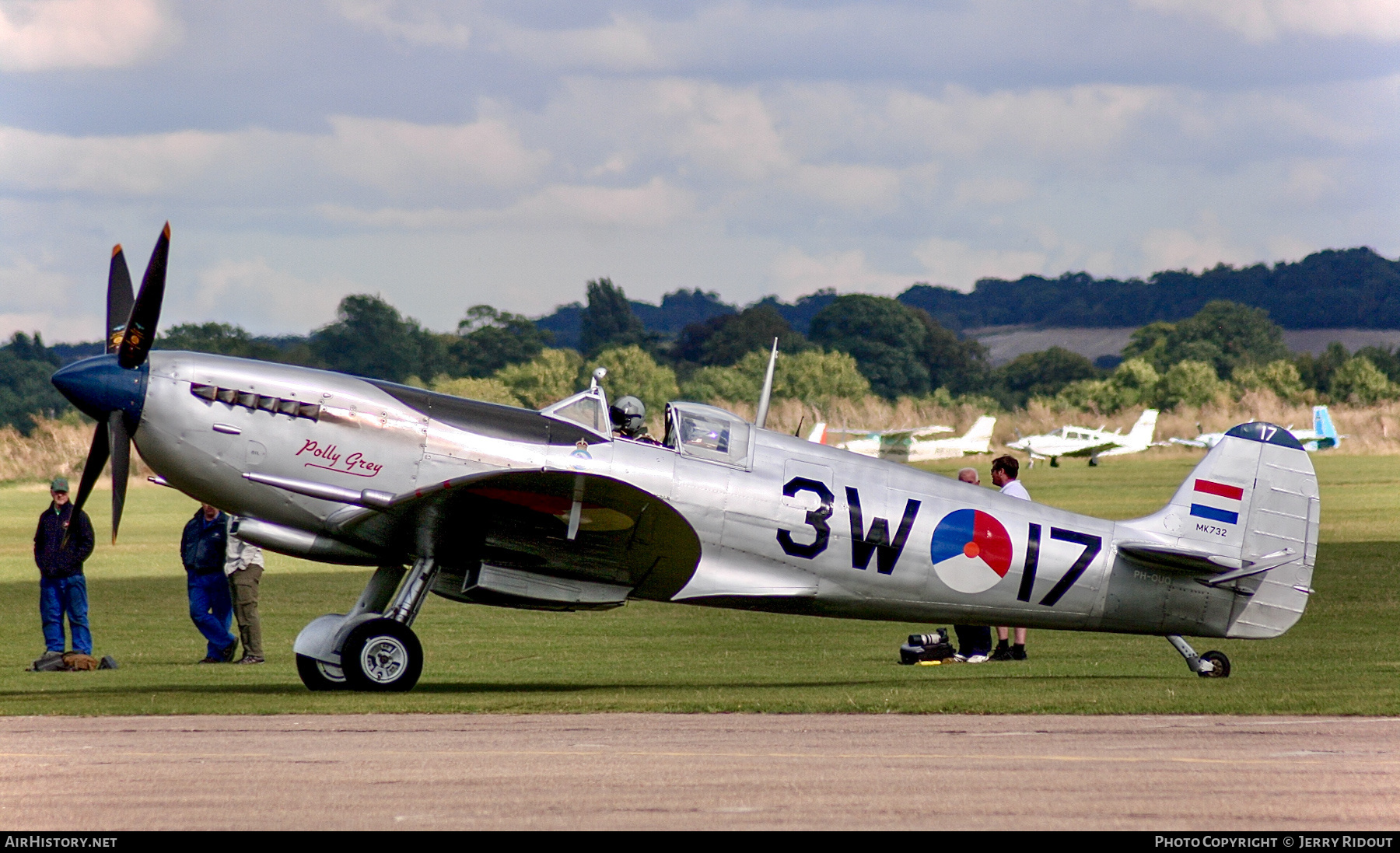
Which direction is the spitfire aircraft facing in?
to the viewer's left

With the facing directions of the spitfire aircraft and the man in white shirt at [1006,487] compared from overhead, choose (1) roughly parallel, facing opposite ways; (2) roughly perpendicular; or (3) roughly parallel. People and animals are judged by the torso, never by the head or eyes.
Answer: roughly parallel

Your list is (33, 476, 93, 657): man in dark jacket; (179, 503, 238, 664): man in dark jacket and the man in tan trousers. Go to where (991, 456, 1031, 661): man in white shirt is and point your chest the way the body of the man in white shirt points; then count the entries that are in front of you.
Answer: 3

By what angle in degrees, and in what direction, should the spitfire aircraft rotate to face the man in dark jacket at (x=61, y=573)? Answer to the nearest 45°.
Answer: approximately 45° to its right

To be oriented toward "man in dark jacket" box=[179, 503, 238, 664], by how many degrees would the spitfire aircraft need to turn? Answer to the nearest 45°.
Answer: approximately 45° to its right

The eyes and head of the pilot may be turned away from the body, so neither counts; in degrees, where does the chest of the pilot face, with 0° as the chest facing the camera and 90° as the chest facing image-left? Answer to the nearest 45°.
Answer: approximately 90°

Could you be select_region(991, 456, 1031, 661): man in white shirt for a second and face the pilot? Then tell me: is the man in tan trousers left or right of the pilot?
right

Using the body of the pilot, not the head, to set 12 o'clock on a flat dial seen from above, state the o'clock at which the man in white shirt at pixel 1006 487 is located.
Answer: The man in white shirt is roughly at 5 o'clock from the pilot.

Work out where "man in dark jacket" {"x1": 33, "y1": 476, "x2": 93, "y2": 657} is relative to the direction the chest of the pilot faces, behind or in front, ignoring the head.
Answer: in front

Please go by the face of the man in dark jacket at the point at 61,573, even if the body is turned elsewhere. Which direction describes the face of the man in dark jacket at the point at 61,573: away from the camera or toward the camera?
toward the camera

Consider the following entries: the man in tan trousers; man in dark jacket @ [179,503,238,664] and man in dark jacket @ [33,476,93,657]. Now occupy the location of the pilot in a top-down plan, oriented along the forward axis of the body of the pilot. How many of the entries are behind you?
0

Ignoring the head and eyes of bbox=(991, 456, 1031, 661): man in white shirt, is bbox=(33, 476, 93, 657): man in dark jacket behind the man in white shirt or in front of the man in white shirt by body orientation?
in front
